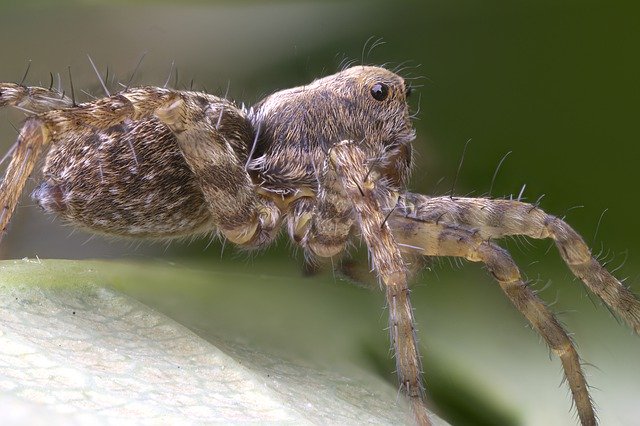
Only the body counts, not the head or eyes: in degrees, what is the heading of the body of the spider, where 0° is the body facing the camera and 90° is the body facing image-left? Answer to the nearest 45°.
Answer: approximately 270°
